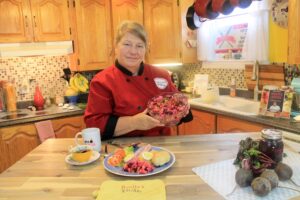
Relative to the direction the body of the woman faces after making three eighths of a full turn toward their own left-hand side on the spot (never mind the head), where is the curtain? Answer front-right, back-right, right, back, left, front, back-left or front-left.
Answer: front

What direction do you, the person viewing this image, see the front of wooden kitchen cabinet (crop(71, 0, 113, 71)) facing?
facing the viewer

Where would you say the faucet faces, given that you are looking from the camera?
facing the viewer and to the left of the viewer

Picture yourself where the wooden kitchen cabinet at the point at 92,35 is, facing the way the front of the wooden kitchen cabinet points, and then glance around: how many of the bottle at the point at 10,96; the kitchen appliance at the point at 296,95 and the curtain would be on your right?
1

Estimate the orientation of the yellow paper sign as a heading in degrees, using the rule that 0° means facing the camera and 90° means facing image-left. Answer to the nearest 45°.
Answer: approximately 0°

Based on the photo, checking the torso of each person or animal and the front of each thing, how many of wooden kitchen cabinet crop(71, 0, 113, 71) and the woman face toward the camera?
2

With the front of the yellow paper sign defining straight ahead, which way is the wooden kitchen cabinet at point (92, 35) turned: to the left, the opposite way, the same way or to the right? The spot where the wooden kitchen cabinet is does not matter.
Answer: the same way

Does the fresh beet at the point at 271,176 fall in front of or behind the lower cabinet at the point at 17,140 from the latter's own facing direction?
in front

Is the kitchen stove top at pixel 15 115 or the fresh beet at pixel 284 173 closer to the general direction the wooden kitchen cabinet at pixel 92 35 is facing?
the fresh beet

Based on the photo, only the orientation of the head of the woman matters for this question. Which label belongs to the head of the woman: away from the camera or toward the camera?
toward the camera

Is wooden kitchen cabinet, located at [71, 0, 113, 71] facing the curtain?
no

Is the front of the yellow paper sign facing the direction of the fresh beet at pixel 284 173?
no

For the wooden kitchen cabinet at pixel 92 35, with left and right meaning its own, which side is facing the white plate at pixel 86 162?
front

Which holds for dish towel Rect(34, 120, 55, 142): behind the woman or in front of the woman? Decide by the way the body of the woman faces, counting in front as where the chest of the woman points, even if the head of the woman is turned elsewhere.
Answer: behind
